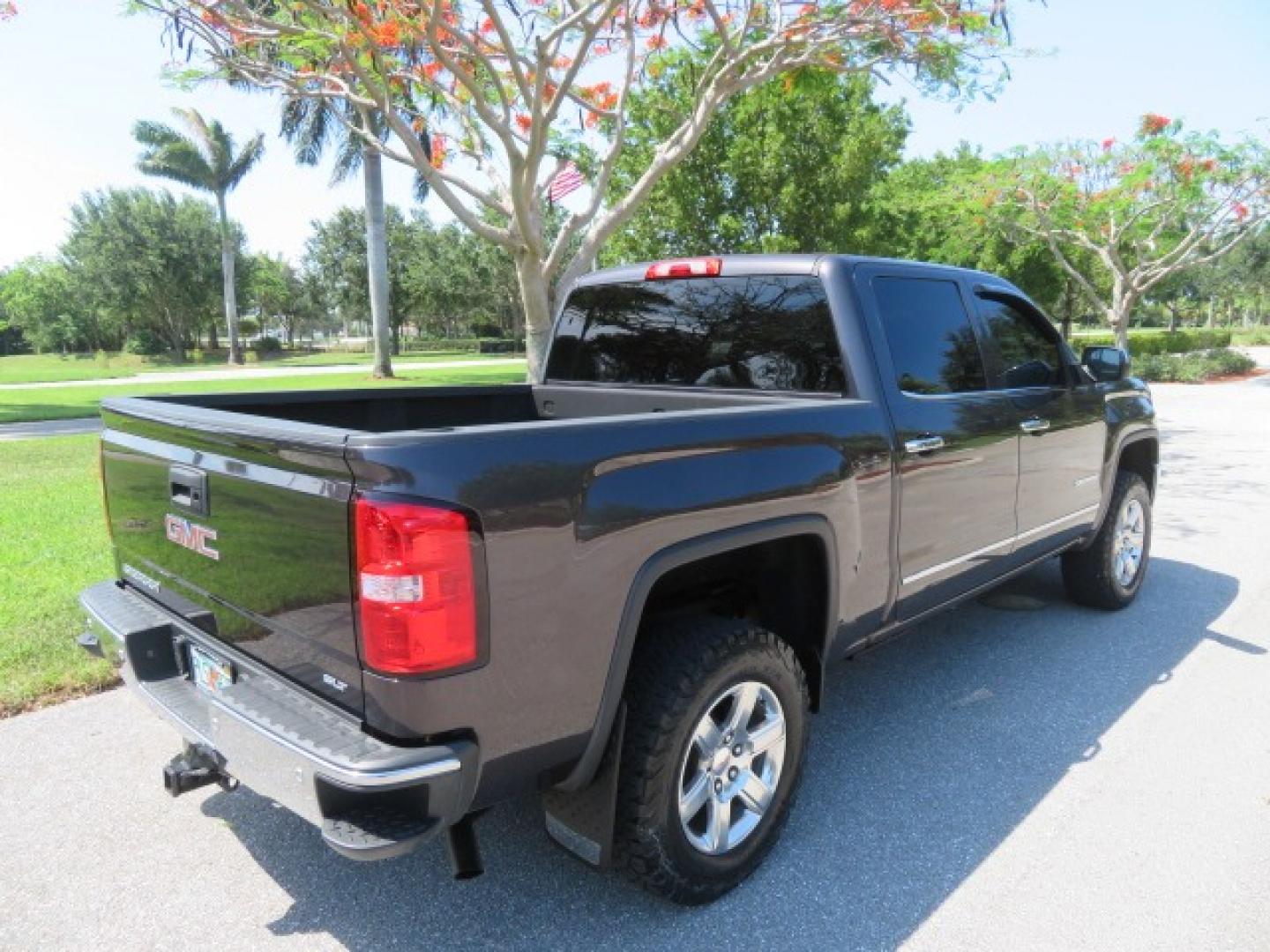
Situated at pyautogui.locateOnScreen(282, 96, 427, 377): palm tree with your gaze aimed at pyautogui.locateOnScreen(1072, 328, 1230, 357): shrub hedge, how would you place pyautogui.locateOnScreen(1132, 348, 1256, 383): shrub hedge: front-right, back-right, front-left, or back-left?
front-right

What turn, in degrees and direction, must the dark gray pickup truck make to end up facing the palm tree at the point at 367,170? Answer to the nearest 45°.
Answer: approximately 45° to its left

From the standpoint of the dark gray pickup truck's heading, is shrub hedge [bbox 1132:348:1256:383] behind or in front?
in front

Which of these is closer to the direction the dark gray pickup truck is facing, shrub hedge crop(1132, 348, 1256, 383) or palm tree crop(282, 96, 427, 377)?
the shrub hedge

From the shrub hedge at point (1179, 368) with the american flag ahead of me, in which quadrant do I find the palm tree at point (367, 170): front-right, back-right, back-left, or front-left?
front-left

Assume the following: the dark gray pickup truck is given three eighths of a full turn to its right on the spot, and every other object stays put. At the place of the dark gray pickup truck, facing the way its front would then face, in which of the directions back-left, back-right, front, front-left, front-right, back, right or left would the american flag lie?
back

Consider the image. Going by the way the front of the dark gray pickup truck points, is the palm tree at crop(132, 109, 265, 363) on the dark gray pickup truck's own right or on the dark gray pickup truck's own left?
on the dark gray pickup truck's own left

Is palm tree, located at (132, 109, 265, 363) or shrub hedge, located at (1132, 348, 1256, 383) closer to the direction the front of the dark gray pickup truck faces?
the shrub hedge

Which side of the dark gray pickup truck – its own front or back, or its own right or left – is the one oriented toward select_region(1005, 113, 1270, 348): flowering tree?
front

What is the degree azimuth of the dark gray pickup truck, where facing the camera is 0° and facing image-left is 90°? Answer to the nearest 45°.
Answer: approximately 225°

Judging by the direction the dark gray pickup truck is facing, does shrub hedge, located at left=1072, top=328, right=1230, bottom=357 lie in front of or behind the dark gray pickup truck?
in front
